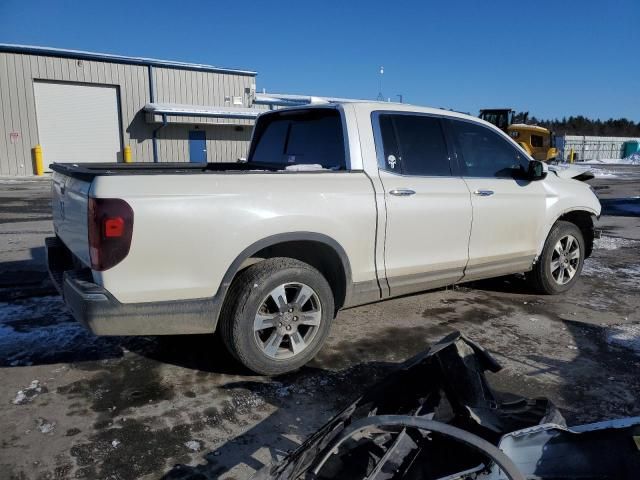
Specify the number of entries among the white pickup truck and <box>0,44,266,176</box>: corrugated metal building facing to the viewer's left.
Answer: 0

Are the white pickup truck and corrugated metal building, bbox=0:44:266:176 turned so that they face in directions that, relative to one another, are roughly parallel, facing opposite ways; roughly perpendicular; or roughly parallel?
roughly perpendicular

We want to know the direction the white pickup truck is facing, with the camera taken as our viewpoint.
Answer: facing away from the viewer and to the right of the viewer

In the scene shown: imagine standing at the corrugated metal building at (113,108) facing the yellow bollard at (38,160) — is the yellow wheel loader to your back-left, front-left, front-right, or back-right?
back-left

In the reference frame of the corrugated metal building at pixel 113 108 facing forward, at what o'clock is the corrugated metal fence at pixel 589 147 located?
the corrugated metal fence at pixel 589 147 is roughly at 10 o'clock from the corrugated metal building at pixel 113 108.

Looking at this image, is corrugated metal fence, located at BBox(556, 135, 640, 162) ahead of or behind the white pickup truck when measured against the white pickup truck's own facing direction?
ahead

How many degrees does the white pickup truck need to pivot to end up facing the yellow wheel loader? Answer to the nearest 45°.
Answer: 0° — it already faces it

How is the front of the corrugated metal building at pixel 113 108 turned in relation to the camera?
facing the viewer and to the right of the viewer

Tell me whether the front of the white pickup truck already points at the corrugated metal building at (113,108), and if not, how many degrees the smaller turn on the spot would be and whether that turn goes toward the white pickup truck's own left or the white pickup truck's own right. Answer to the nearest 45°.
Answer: approximately 90° to the white pickup truck's own left
